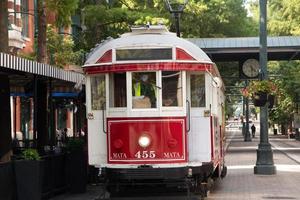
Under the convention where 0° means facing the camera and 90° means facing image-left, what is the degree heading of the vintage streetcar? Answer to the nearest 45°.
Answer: approximately 0°

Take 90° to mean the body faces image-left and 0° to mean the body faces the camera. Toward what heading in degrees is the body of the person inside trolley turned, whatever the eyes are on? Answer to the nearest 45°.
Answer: approximately 0°

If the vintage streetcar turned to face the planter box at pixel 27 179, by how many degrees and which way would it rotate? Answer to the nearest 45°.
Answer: approximately 90° to its right

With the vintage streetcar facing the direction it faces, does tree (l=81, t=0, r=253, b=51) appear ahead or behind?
behind

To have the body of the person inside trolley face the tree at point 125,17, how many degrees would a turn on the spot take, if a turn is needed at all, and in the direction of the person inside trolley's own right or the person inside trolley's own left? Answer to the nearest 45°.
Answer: approximately 180°

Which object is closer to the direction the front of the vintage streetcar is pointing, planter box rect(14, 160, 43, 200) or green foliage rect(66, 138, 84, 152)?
the planter box

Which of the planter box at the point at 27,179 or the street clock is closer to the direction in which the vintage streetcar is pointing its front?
the planter box
